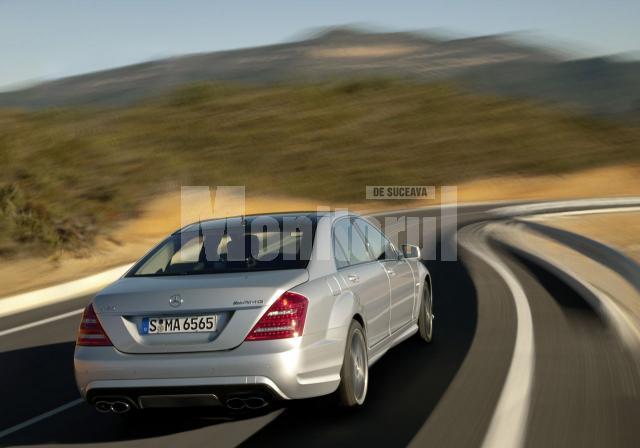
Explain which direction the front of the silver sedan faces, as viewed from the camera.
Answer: facing away from the viewer and to the right of the viewer
